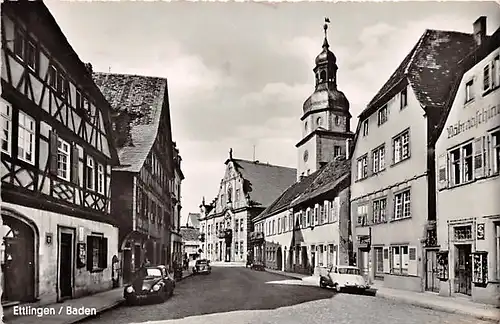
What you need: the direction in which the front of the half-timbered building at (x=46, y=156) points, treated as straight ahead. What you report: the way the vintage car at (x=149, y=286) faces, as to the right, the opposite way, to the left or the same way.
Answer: to the right

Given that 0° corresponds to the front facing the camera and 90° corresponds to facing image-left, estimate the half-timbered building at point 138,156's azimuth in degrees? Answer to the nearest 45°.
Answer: approximately 315°

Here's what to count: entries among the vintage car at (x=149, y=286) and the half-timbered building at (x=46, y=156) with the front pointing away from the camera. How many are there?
0

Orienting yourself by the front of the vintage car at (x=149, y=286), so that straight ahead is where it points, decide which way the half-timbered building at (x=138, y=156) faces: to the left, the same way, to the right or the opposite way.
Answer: to the left

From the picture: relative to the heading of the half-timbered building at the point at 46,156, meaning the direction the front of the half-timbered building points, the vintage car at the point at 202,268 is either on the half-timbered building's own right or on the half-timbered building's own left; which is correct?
on the half-timbered building's own left

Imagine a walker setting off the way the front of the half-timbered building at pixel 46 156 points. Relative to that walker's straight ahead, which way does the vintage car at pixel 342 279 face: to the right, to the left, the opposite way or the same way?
the opposite way

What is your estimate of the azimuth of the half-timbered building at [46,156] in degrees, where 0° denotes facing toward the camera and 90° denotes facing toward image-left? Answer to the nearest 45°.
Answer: approximately 315°

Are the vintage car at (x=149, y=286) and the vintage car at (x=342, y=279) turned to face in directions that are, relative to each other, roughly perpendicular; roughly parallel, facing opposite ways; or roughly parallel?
roughly parallel, facing opposite ways

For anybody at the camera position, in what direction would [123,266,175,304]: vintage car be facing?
facing the viewer and to the left of the viewer

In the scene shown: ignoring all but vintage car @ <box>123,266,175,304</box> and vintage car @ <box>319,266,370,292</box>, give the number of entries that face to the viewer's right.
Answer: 0

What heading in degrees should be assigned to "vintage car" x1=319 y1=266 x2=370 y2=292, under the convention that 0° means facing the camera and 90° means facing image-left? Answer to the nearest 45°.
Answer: approximately 135°

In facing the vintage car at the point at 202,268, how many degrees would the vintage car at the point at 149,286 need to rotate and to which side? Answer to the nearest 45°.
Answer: approximately 135° to its right
